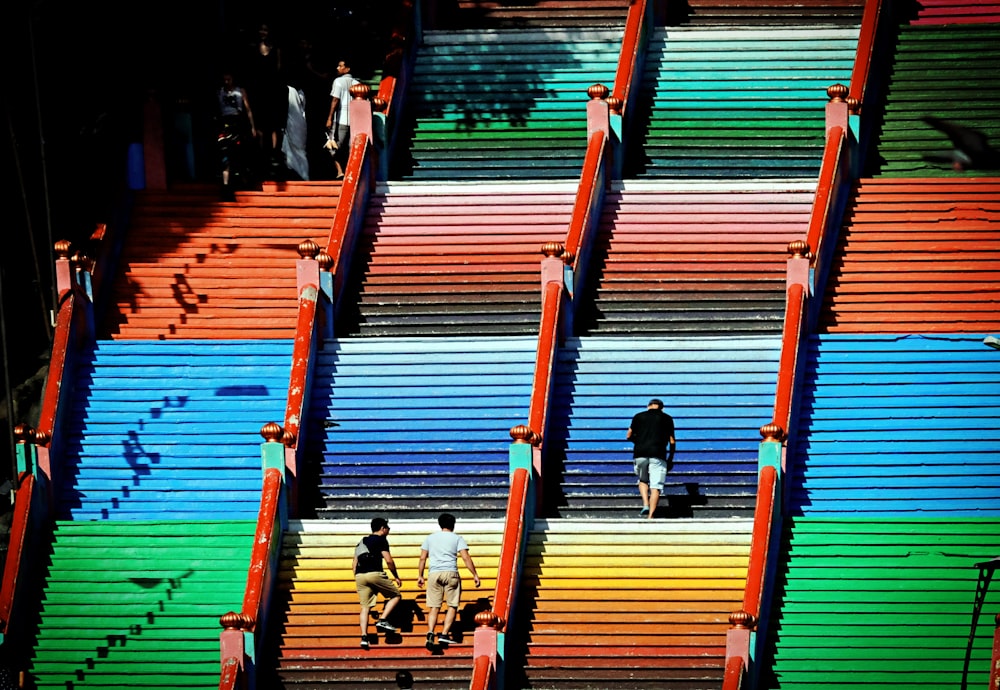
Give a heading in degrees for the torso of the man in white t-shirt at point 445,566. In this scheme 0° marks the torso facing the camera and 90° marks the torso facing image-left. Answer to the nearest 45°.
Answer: approximately 180°

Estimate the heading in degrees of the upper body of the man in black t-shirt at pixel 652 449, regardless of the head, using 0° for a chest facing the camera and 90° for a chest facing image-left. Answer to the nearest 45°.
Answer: approximately 180°

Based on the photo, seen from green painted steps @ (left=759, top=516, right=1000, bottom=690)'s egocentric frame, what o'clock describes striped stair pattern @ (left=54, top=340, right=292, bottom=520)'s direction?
The striped stair pattern is roughly at 3 o'clock from the green painted steps.

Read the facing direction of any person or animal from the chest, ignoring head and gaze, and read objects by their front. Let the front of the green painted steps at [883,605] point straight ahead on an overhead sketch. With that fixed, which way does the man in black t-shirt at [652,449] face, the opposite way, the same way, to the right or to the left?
the opposite way

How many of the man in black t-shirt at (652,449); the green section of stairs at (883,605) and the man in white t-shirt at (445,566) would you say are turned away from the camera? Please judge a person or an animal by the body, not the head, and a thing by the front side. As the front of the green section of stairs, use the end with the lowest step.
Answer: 2

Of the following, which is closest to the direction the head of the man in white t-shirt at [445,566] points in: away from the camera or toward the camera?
away from the camera

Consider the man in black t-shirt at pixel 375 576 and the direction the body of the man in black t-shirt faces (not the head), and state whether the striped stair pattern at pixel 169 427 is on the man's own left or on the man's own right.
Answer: on the man's own left
